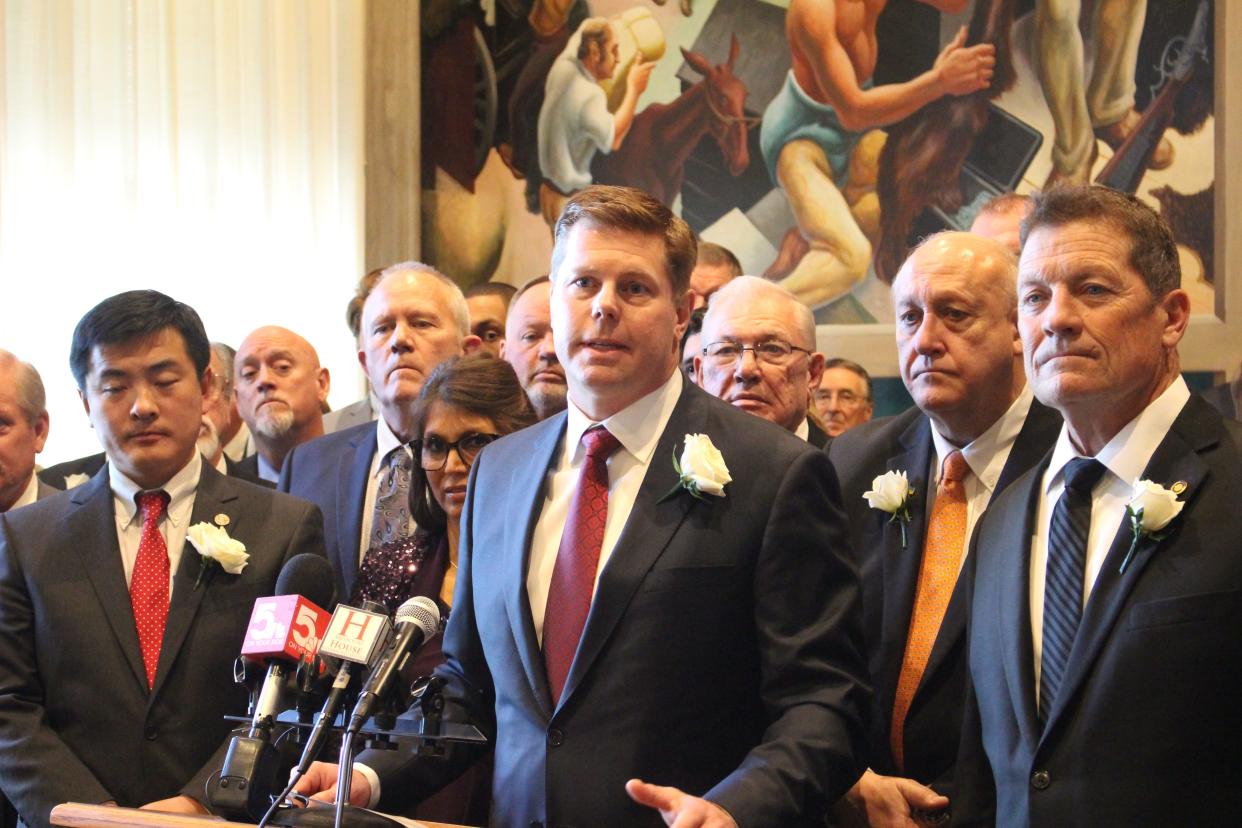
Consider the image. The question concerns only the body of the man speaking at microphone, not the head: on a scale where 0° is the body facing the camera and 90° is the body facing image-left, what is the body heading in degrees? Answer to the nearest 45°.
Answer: approximately 45°

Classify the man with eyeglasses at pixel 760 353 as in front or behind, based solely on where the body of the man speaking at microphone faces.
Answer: behind

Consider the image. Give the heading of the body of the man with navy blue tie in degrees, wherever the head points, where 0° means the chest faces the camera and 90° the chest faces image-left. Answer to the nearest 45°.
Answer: approximately 45°

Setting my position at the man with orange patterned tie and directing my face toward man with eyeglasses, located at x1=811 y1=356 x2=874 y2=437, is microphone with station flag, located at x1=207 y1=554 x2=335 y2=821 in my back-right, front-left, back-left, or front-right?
back-left

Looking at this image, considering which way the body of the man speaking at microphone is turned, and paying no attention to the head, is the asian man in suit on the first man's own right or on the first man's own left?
on the first man's own right

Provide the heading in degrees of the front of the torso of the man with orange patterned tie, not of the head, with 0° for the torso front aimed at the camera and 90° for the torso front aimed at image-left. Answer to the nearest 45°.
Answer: approximately 45°
